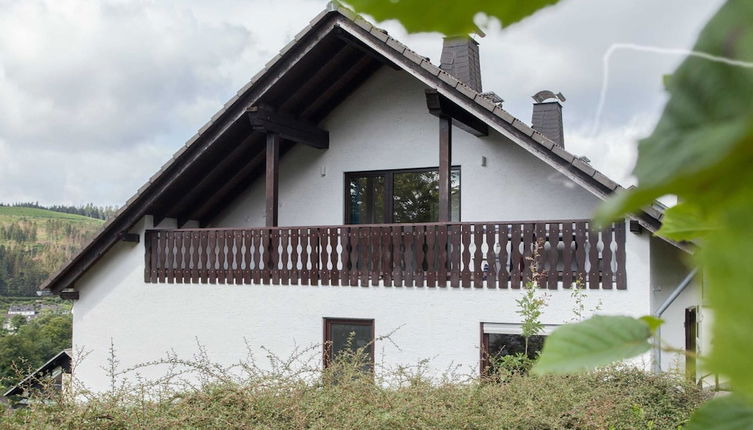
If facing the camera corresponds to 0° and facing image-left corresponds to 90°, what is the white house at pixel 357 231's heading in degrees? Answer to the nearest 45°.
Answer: approximately 0°

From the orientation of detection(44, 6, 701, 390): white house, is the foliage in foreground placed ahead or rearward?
ahead

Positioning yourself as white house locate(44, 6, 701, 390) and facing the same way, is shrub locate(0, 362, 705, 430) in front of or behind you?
in front
